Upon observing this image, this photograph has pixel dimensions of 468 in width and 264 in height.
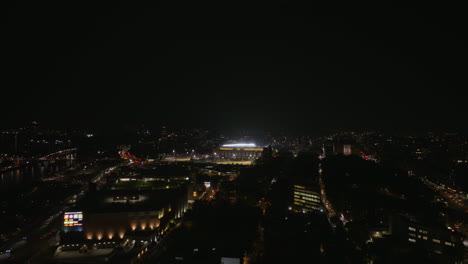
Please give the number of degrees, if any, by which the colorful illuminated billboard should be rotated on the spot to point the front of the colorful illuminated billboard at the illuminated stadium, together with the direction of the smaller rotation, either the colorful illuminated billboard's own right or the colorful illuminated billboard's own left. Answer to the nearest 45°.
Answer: approximately 135° to the colorful illuminated billboard's own left

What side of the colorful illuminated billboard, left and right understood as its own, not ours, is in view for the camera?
front

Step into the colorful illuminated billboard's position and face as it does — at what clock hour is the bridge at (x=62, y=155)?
The bridge is roughly at 6 o'clock from the colorful illuminated billboard.

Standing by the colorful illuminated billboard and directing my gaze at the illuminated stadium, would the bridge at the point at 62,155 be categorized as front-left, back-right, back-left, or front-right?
front-left
